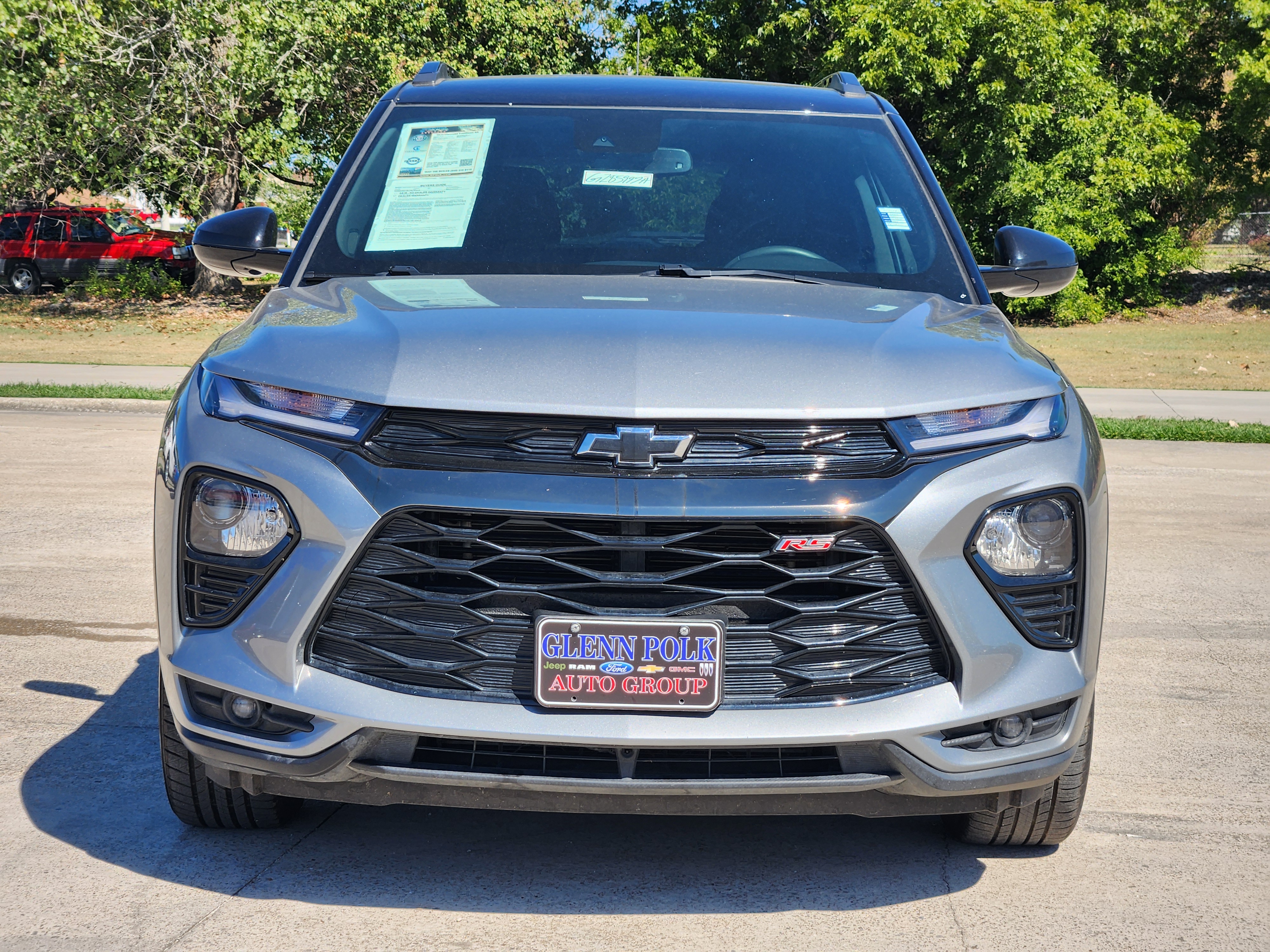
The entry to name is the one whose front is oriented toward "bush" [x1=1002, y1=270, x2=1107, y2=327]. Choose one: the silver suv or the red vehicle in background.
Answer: the red vehicle in background

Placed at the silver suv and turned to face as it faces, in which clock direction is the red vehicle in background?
The red vehicle in background is roughly at 5 o'clock from the silver suv.

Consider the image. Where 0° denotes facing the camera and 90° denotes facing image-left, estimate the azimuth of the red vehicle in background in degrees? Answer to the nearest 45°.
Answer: approximately 315°

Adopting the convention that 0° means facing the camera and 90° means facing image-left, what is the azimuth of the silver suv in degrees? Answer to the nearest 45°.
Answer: approximately 0°

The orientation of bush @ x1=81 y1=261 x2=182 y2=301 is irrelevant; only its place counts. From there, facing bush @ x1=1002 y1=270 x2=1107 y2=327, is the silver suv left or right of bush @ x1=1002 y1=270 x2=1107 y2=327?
right

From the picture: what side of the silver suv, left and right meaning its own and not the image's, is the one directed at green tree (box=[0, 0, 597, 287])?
back

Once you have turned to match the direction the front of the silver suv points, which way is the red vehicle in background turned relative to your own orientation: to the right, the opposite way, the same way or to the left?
to the left

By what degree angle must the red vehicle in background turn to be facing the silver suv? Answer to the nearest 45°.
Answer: approximately 45° to its right

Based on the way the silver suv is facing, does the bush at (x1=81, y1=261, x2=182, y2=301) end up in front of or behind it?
behind
